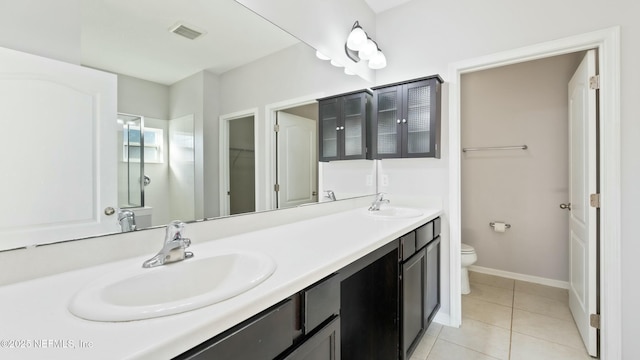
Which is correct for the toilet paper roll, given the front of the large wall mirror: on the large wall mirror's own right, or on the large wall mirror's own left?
on the large wall mirror's own left

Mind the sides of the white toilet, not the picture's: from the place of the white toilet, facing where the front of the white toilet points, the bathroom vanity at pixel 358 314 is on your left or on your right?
on your right

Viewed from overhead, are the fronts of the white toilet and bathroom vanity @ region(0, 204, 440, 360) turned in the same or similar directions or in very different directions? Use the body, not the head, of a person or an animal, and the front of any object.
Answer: same or similar directions

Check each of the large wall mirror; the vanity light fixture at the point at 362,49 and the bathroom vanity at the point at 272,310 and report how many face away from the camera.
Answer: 0

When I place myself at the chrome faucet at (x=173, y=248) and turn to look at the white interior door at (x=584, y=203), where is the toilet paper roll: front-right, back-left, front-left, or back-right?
front-left

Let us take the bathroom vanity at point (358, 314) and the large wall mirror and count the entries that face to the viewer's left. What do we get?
0

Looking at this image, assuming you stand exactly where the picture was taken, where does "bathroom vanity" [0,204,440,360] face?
facing the viewer and to the right of the viewer

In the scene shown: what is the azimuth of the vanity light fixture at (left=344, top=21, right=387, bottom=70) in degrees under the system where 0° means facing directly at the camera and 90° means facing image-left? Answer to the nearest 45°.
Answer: approximately 315°

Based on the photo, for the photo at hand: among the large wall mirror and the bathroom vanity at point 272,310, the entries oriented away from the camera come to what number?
0

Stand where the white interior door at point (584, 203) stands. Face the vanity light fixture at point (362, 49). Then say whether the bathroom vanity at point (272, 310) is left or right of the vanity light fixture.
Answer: left

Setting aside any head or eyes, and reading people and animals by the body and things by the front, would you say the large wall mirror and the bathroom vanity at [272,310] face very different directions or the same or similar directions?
same or similar directions
